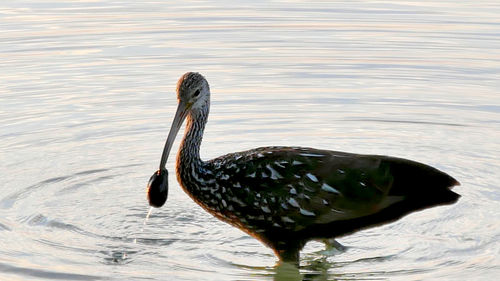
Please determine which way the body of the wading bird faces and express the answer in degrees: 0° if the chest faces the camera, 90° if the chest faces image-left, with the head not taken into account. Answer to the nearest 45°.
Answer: approximately 90°
